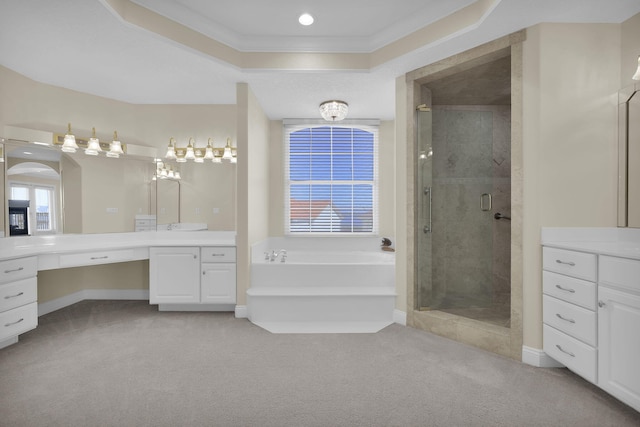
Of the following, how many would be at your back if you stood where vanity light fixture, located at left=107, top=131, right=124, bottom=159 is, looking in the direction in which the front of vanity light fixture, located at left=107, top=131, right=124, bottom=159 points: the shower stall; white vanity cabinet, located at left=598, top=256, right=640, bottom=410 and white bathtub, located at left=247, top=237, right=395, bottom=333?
0

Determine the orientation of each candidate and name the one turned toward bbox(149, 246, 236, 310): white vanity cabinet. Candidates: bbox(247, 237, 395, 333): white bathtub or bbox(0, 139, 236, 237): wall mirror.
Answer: the wall mirror

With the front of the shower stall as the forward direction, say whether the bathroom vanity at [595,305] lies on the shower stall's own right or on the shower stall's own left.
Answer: on the shower stall's own left

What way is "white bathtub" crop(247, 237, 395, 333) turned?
toward the camera

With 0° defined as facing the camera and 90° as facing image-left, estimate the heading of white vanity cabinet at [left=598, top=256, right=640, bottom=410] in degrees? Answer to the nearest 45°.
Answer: approximately 45°

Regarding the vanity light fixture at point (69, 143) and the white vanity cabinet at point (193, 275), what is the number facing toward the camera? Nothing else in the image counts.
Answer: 2

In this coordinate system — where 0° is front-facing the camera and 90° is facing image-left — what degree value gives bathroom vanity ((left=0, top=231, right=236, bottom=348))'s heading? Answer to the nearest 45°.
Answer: approximately 315°

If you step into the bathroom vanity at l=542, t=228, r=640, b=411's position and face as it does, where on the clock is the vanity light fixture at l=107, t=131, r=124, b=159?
The vanity light fixture is roughly at 1 o'clock from the bathroom vanity.

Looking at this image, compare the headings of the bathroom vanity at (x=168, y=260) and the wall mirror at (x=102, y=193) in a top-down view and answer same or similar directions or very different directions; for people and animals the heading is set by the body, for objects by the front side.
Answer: same or similar directions

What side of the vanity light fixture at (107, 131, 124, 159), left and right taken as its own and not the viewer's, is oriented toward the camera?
front

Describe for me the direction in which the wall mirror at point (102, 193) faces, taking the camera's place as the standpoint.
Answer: facing the viewer and to the right of the viewer

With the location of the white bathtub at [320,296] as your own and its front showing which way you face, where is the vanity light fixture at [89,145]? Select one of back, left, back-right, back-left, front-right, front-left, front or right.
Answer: right

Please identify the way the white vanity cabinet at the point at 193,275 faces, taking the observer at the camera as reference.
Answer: facing the viewer

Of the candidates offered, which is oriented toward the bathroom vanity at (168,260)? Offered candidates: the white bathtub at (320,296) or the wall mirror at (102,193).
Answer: the wall mirror
